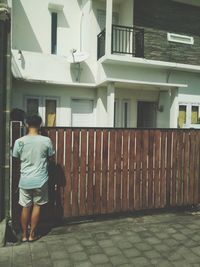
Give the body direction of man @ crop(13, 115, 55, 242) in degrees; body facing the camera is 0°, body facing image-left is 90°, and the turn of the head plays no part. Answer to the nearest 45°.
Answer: approximately 180°

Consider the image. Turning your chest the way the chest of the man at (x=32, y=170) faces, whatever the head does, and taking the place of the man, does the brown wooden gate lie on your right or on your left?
on your right

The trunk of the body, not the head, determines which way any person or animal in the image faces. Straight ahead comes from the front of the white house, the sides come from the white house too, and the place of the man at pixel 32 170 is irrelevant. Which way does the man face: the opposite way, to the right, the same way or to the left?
the opposite way

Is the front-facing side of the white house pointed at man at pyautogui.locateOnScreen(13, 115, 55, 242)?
yes

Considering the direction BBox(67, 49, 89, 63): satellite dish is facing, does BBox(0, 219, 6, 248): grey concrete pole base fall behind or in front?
in front

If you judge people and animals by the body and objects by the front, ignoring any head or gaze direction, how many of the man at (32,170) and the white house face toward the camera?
1

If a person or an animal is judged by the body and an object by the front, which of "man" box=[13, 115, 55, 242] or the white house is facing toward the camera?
the white house

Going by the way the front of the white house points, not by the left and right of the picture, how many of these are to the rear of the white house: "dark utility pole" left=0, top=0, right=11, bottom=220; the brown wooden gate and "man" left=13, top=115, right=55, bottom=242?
0

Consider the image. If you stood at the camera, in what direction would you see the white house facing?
facing the viewer

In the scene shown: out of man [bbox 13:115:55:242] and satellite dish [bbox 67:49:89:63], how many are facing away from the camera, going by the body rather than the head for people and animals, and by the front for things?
1

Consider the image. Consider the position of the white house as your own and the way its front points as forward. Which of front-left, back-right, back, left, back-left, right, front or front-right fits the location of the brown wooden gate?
front

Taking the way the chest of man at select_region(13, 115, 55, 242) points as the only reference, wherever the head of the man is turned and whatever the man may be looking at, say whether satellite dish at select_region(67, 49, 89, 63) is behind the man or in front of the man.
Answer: in front

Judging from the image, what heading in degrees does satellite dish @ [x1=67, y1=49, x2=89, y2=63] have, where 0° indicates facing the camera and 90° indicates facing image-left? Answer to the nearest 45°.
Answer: approximately 45°
